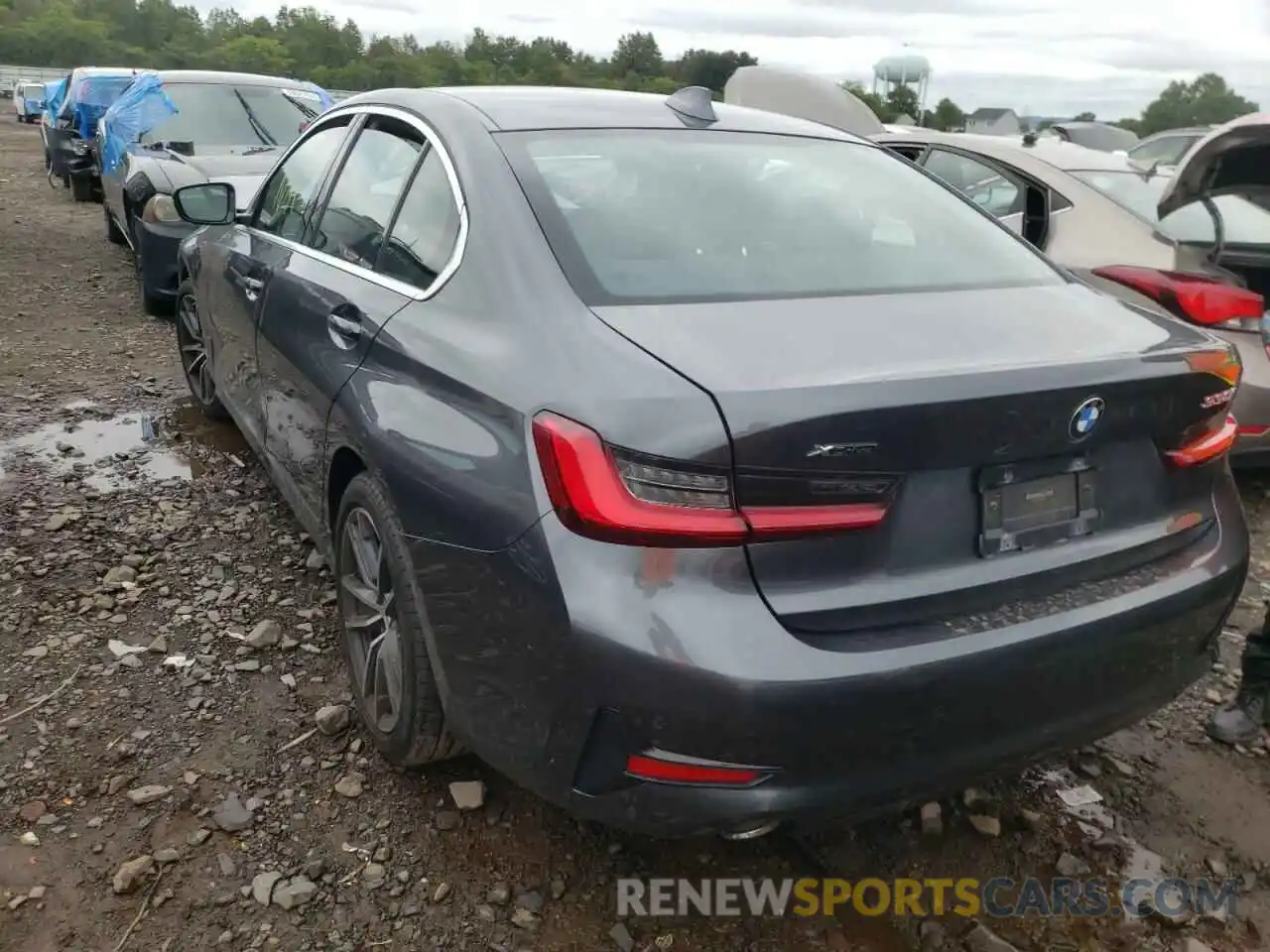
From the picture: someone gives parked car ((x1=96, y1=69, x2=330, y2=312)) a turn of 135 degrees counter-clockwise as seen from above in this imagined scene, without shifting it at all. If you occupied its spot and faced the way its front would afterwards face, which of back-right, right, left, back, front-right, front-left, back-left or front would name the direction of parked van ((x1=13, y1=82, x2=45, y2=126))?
front

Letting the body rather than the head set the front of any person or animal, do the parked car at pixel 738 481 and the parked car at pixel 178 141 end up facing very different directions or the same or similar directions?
very different directions

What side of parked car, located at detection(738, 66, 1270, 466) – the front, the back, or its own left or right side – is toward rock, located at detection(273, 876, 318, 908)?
left

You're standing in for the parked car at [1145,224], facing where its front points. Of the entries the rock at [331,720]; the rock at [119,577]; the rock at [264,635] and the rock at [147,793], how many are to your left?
4

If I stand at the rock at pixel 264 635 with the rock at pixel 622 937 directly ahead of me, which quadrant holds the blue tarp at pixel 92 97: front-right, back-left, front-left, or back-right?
back-left

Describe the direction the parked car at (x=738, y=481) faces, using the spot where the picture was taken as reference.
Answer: facing away from the viewer and to the left of the viewer

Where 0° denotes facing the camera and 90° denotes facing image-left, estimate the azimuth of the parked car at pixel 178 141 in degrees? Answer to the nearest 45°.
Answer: approximately 315°

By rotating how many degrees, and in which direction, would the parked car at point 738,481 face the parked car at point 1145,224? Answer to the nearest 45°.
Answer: approximately 90° to its right

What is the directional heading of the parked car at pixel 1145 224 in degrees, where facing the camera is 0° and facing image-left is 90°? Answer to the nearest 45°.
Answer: approximately 135°

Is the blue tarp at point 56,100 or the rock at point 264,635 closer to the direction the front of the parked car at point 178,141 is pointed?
the rock

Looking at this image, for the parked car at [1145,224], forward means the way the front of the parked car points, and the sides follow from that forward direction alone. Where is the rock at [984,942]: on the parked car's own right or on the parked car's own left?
on the parked car's own left
